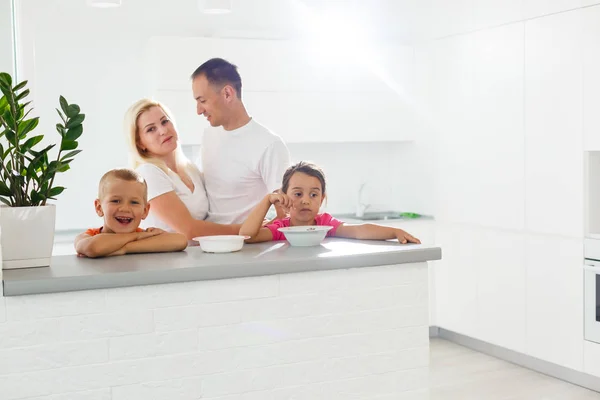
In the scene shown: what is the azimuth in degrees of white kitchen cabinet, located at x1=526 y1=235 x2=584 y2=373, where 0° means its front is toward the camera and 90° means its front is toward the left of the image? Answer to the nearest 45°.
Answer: approximately 45°

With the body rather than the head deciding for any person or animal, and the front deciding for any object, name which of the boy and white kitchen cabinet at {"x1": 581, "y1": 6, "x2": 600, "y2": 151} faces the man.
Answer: the white kitchen cabinet

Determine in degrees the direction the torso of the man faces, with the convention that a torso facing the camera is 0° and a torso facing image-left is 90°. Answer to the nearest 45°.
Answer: approximately 45°

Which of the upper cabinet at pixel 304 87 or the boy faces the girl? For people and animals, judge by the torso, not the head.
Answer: the upper cabinet

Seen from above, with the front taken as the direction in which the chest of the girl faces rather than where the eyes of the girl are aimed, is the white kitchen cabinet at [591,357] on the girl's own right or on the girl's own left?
on the girl's own left
